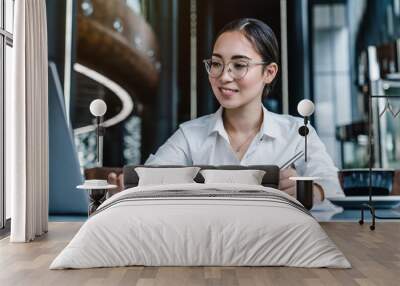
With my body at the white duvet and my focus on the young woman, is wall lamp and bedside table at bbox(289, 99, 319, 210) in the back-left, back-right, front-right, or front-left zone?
front-right

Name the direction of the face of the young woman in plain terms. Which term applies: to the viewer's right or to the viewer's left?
to the viewer's left
